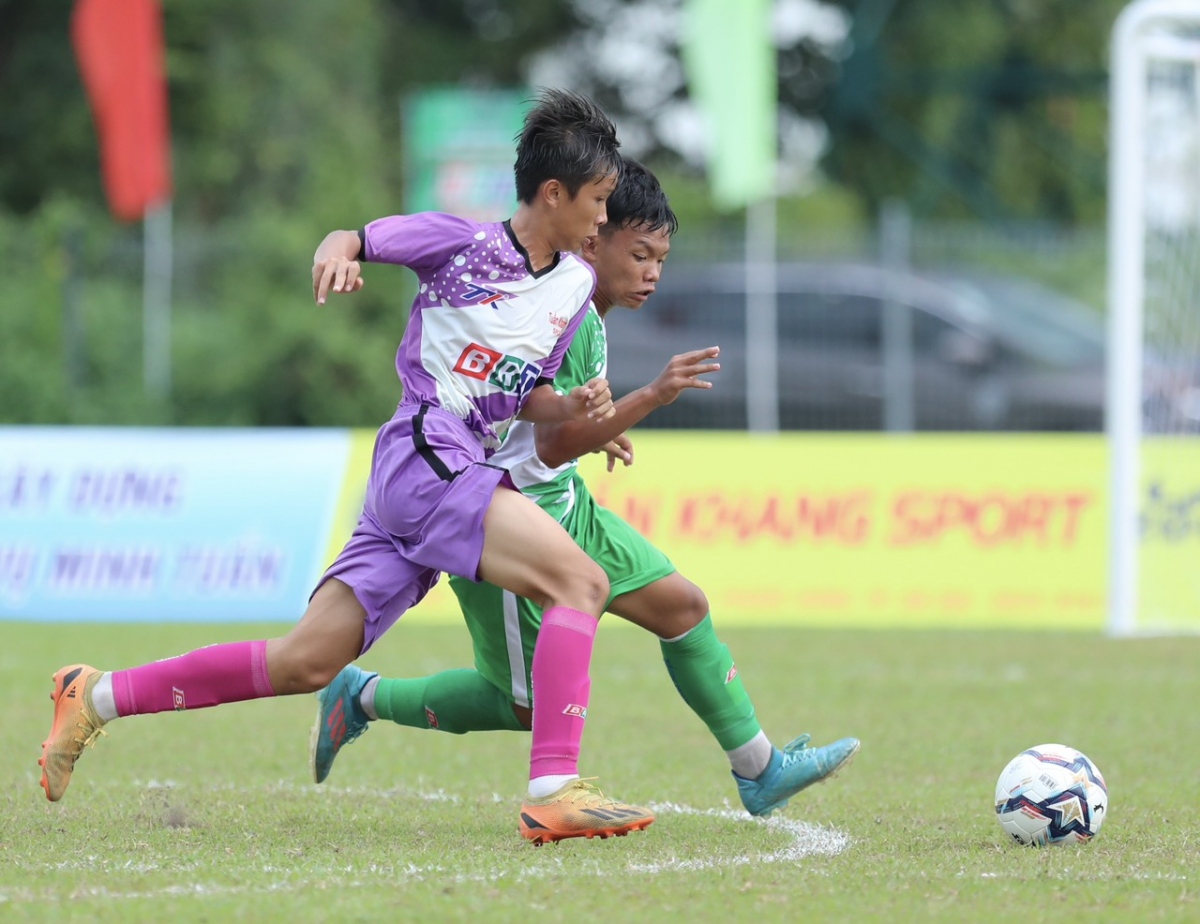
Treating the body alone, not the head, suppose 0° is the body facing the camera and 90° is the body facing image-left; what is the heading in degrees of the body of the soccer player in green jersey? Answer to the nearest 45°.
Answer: approximately 270°

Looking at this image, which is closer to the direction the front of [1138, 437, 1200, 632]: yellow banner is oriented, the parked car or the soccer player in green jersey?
the soccer player in green jersey

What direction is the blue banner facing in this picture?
toward the camera

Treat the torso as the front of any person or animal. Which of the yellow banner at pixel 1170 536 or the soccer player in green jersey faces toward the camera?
the yellow banner

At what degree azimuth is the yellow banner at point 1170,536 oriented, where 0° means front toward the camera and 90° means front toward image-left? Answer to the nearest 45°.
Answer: approximately 0°

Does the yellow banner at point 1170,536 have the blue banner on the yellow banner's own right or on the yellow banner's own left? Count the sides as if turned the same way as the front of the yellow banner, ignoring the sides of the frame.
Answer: on the yellow banner's own right

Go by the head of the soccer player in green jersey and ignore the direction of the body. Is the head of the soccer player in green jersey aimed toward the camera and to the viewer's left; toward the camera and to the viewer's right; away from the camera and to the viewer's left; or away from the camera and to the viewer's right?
toward the camera and to the viewer's right

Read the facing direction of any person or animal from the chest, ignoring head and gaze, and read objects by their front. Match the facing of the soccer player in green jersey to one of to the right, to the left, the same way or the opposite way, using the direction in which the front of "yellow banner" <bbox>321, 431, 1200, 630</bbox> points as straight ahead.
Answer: to the left

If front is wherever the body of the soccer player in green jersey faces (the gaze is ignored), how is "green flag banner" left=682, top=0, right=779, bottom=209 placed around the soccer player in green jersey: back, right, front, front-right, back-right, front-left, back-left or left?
left

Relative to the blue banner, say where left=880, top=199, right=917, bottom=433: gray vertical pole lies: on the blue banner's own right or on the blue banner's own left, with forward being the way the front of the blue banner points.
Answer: on the blue banner's own left

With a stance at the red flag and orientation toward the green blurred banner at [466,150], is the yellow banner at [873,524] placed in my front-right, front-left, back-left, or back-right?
front-right

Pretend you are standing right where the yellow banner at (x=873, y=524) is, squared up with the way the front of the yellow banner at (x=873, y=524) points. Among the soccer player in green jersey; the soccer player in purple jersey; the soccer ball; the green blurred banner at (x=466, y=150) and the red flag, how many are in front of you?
3
